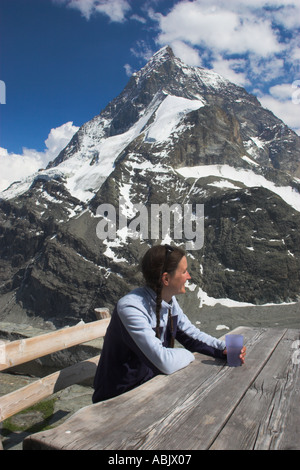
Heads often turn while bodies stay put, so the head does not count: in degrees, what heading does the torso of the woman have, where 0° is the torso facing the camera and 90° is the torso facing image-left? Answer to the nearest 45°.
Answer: approximately 270°

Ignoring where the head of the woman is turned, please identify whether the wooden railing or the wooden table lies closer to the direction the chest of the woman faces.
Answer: the wooden table

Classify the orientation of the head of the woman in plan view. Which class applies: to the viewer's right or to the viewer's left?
to the viewer's right
